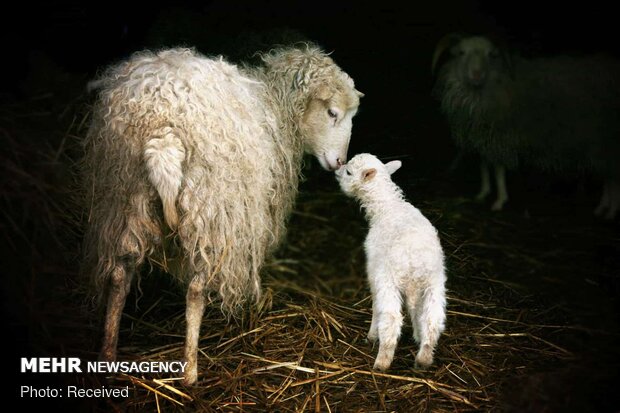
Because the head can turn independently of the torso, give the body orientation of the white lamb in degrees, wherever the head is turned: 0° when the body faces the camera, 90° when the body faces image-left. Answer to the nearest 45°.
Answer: approximately 135°

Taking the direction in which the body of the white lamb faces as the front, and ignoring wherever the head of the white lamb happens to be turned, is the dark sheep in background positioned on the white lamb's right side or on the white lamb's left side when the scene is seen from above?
on the white lamb's right side

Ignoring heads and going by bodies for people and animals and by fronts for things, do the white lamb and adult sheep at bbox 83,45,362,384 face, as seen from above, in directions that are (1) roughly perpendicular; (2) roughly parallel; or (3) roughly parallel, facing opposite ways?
roughly perpendicular

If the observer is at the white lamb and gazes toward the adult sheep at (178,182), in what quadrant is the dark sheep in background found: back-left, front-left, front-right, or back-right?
back-right

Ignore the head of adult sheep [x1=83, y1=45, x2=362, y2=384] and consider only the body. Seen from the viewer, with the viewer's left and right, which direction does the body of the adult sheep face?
facing away from the viewer and to the right of the viewer
